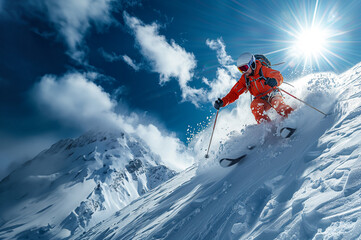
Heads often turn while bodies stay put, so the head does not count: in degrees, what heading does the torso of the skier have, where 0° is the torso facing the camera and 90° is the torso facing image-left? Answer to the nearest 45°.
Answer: approximately 45°
